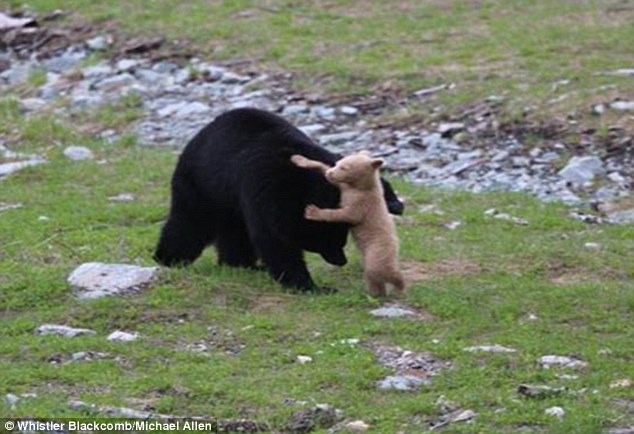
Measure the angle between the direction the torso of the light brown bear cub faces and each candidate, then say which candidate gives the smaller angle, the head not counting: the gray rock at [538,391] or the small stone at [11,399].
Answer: the small stone

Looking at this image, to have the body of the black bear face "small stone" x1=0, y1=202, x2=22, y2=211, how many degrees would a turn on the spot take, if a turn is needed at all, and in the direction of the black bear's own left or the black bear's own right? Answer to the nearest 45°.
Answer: approximately 135° to the black bear's own left

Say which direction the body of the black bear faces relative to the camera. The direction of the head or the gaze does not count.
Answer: to the viewer's right

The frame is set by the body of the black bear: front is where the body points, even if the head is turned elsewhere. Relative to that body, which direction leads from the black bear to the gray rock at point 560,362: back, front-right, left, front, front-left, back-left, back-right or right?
front-right

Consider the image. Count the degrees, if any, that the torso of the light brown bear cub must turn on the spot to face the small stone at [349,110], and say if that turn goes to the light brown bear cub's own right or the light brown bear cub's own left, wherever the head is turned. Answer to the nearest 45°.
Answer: approximately 90° to the light brown bear cub's own right

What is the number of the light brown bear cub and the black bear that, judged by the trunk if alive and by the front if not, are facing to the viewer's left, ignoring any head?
1

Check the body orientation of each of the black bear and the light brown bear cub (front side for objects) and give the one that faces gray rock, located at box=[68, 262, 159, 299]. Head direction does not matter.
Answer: the light brown bear cub

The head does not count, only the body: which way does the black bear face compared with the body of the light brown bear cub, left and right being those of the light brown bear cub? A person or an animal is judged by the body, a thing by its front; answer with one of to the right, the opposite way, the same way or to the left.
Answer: the opposite way

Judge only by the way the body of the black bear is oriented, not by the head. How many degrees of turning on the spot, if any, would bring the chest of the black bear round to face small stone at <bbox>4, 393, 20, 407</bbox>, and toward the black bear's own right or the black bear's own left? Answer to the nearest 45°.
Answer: approximately 135° to the black bear's own right

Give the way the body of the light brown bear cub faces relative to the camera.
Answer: to the viewer's left

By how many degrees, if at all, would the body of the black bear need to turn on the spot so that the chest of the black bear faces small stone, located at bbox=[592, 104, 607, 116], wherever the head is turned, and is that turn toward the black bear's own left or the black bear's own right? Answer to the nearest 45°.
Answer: approximately 45° to the black bear's own left
